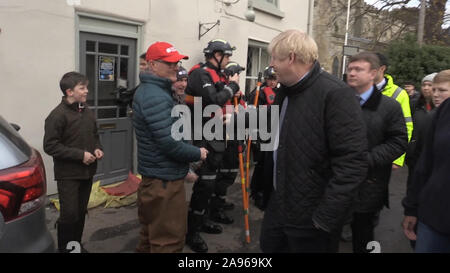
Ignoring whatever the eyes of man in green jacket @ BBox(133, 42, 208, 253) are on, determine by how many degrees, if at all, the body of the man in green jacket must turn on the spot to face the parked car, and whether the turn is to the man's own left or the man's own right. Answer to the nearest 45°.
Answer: approximately 135° to the man's own right

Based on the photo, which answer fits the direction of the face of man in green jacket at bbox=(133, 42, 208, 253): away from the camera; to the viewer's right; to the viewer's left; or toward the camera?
to the viewer's right

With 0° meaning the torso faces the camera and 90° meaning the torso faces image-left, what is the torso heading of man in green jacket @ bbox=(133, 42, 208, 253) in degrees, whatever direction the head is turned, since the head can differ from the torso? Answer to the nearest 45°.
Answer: approximately 270°

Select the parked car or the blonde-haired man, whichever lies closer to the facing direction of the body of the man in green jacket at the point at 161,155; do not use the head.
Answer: the blonde-haired man

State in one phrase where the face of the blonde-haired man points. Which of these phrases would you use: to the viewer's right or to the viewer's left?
to the viewer's left

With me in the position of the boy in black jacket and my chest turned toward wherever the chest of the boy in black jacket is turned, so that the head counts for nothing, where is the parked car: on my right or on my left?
on my right

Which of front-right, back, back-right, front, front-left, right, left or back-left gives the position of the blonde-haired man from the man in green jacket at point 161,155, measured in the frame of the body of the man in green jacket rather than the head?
front-right

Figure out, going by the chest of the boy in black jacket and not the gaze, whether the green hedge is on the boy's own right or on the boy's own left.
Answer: on the boy's own left

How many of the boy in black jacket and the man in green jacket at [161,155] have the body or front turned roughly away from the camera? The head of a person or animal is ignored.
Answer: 0

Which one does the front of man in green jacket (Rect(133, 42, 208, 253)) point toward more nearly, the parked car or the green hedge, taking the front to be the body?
the green hedge
